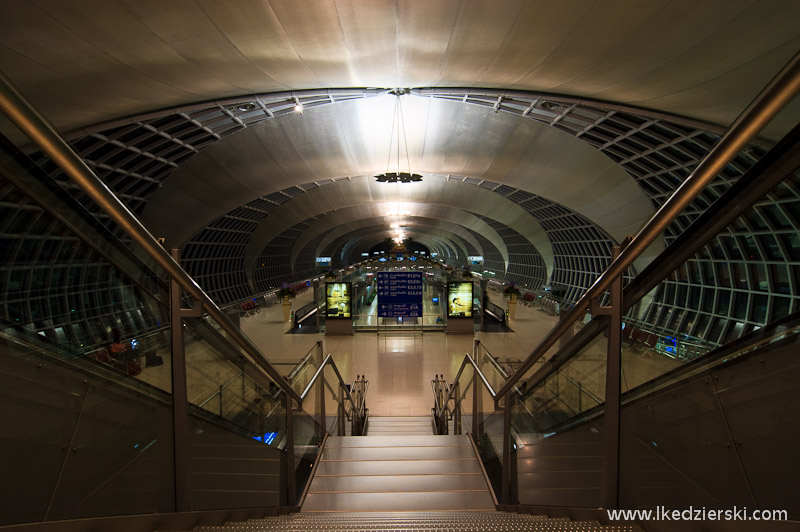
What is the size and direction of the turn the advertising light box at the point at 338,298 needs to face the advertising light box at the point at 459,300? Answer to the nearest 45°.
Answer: approximately 90° to its left

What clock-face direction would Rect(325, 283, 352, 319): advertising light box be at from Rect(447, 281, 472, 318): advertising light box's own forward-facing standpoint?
Rect(325, 283, 352, 319): advertising light box is roughly at 3 o'clock from Rect(447, 281, 472, 318): advertising light box.

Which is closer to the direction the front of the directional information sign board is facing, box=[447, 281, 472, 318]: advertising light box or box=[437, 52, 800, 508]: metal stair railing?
the metal stair railing

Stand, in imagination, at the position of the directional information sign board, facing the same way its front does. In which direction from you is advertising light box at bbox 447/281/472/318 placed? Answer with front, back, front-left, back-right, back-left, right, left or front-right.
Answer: back-left

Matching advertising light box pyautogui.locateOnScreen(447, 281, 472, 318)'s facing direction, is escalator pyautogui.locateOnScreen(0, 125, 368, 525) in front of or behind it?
in front

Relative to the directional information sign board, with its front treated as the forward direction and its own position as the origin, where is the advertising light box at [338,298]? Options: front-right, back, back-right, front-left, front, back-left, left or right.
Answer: back-right

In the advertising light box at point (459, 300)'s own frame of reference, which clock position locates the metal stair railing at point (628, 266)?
The metal stair railing is roughly at 12 o'clock from the advertising light box.

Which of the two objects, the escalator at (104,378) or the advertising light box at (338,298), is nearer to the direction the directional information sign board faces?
the escalator

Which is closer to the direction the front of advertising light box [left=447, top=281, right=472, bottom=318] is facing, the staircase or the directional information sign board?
the staircase
